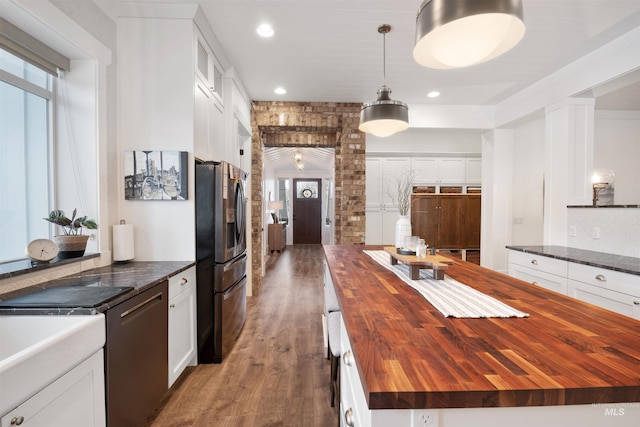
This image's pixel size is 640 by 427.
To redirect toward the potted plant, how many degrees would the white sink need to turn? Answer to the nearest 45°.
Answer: approximately 135° to its left

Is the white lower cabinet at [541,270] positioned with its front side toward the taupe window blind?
yes

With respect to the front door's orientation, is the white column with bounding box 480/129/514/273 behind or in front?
in front

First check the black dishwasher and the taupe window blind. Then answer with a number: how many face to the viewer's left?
0

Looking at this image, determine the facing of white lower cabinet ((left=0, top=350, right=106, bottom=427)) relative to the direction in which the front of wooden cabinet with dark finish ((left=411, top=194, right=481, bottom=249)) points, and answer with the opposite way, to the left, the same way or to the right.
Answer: to the left

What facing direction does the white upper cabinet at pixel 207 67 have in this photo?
to the viewer's right

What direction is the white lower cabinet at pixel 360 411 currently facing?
to the viewer's left

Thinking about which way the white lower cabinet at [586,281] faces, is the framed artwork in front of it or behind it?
in front

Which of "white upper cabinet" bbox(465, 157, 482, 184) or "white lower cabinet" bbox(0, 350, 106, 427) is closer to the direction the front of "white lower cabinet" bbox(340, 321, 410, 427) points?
the white lower cabinet

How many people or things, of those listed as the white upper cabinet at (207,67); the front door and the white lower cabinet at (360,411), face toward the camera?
1

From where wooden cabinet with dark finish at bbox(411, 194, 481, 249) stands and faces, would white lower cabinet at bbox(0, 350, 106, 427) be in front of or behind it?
in front

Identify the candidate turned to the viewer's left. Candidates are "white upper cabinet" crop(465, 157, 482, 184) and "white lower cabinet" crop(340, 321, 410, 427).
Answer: the white lower cabinet

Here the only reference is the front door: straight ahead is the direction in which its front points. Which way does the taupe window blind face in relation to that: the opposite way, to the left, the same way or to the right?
to the left

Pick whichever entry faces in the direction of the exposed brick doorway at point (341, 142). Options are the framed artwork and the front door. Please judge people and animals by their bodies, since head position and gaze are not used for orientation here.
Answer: the front door
